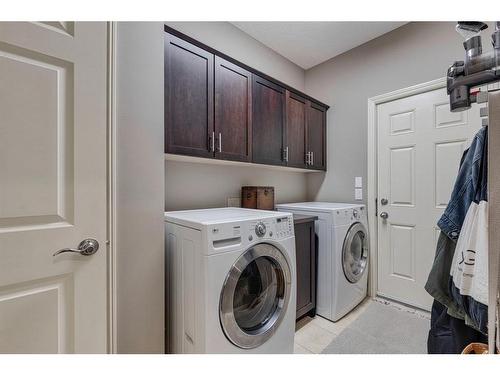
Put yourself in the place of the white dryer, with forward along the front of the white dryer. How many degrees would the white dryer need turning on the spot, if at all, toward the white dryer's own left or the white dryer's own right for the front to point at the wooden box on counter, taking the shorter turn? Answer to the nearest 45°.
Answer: approximately 135° to the white dryer's own right

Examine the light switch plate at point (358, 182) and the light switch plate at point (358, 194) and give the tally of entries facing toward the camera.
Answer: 2

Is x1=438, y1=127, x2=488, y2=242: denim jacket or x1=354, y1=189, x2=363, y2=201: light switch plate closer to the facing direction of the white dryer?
the denim jacket

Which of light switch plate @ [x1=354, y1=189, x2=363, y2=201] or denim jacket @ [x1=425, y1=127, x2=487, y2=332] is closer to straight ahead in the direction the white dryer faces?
the denim jacket

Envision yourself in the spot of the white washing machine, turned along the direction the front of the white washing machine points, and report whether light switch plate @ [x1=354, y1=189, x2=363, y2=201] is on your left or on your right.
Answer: on your left

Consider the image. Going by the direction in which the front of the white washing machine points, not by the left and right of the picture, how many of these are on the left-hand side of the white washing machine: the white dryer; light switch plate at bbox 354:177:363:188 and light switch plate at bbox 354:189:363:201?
3

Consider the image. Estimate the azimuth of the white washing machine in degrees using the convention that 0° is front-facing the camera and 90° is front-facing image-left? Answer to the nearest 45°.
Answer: approximately 315°

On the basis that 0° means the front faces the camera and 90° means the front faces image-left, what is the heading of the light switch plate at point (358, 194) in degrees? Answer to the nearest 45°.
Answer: approximately 0°
